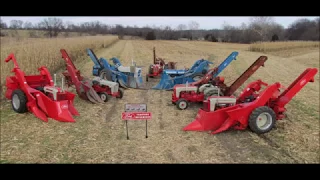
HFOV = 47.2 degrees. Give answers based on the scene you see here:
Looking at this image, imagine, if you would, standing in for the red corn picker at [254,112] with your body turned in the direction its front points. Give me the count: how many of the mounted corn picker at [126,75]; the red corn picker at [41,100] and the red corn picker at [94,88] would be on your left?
0

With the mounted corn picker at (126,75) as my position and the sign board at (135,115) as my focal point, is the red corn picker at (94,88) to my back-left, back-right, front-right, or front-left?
front-right

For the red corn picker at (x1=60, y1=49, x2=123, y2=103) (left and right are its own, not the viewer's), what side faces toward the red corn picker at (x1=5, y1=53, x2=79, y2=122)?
right

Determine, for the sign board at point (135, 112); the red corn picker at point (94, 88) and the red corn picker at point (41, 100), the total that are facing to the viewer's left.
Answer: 0

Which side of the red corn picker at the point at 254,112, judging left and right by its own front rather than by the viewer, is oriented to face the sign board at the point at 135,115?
front

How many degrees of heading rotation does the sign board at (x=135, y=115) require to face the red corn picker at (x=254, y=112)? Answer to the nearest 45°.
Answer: approximately 90° to its left

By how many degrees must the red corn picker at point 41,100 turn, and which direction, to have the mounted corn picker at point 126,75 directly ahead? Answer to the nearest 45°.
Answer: approximately 90° to its left

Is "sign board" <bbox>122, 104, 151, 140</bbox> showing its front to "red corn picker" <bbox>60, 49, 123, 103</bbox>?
no

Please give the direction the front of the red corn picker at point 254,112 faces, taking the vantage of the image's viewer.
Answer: facing the viewer and to the left of the viewer

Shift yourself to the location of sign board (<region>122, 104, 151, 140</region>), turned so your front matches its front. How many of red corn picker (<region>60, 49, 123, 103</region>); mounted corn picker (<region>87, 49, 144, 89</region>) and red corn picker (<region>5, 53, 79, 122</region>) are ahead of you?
0

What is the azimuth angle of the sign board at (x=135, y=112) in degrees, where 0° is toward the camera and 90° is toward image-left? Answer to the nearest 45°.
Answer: approximately 0°

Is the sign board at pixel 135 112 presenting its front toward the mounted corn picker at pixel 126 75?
no

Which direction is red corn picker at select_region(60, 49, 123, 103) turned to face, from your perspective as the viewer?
facing the viewer and to the right of the viewer

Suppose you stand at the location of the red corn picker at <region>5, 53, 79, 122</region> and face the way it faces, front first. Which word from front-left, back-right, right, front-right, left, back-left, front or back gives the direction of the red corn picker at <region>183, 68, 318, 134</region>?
front

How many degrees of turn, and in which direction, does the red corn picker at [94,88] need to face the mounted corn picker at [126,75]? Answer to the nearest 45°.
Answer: approximately 90° to its left

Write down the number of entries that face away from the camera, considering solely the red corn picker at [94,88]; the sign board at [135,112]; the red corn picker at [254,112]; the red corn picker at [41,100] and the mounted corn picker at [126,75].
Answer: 0

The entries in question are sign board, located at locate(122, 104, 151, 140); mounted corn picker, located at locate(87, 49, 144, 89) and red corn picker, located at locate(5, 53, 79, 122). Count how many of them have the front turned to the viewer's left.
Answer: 0
